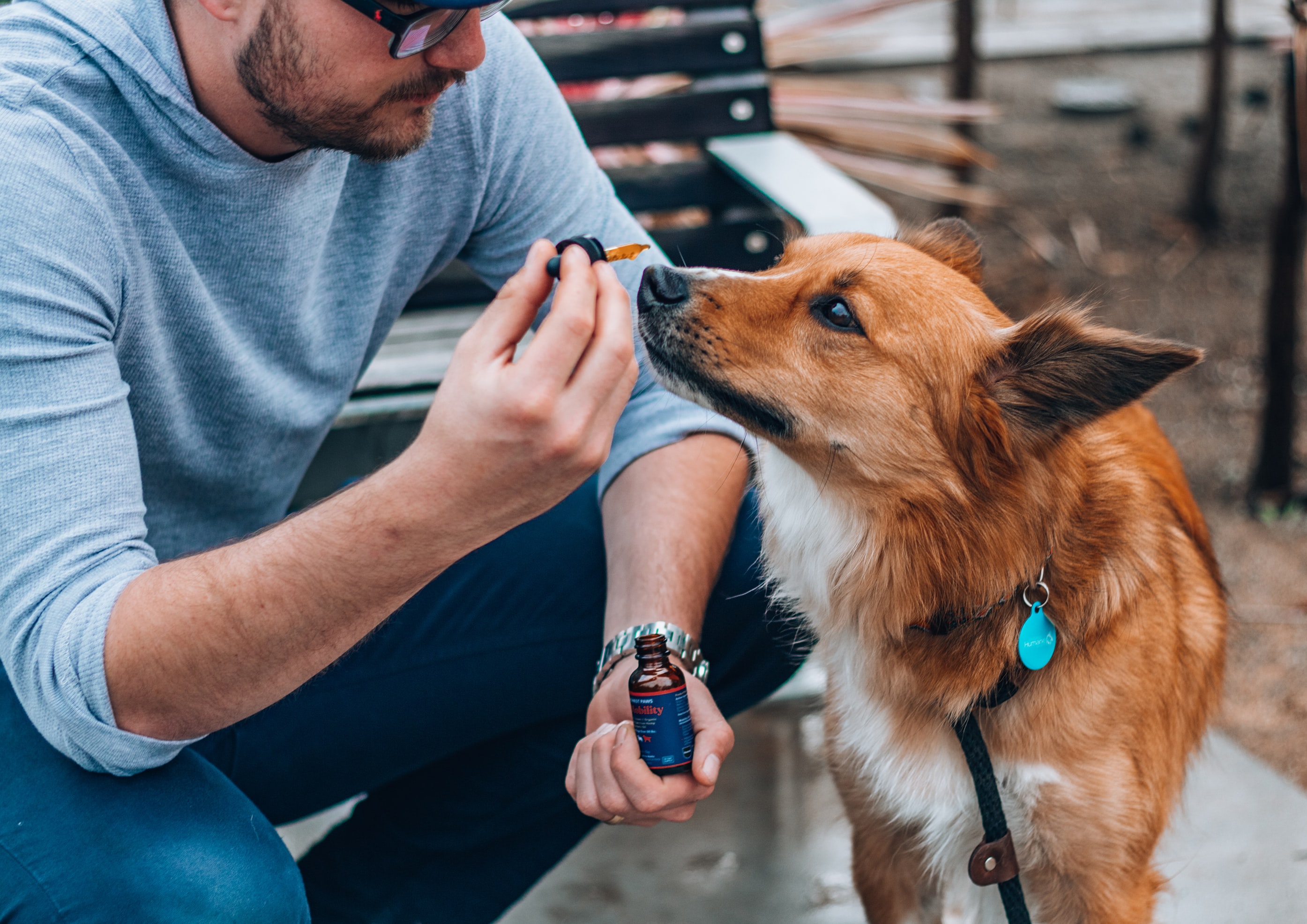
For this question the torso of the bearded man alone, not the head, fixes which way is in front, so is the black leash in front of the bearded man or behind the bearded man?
in front

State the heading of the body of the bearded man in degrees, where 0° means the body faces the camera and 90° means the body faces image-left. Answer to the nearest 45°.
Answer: approximately 315°

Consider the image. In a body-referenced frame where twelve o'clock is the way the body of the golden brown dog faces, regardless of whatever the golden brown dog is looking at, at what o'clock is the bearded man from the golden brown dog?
The bearded man is roughly at 1 o'clock from the golden brown dog.

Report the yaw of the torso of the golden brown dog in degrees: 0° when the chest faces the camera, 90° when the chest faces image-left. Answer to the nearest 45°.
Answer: approximately 45°

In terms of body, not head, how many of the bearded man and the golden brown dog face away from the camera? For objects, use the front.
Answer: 0

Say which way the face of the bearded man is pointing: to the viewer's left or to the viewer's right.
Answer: to the viewer's right

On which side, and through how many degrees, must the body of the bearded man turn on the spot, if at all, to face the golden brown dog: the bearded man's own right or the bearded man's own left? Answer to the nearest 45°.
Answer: approximately 45° to the bearded man's own left
